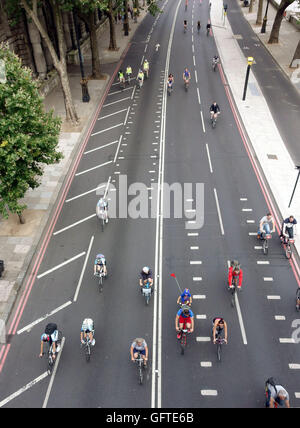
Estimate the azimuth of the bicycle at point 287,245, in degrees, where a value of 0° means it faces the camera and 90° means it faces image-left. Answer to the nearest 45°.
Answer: approximately 0°
